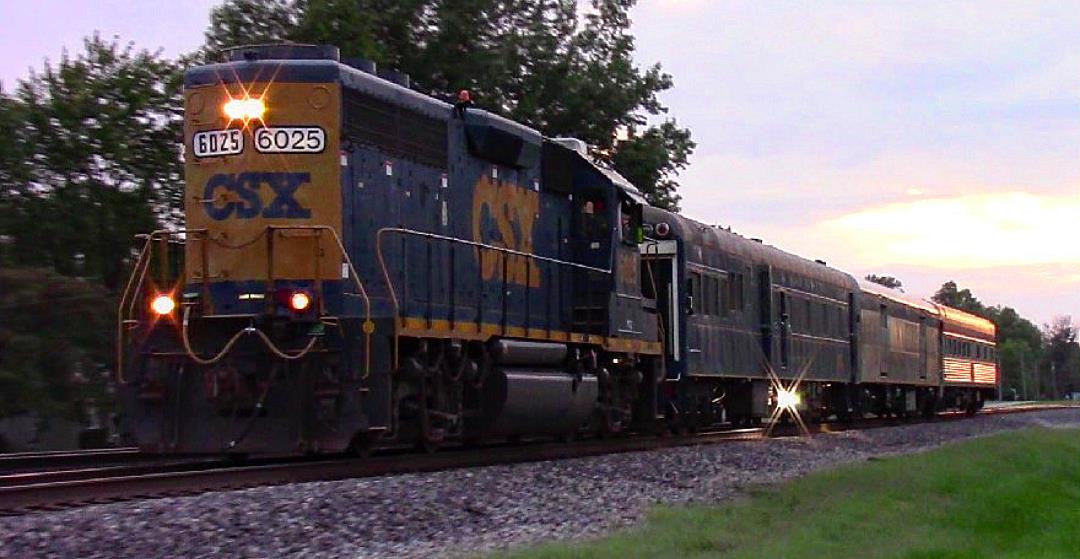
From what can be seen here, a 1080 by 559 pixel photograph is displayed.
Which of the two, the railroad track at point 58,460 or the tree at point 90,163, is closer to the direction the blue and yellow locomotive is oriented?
the railroad track

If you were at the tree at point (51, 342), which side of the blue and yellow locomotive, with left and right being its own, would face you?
right

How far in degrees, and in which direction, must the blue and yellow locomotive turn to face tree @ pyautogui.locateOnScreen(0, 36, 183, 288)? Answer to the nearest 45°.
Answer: approximately 90° to its right

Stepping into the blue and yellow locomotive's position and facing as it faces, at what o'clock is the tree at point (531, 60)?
The tree is roughly at 5 o'clock from the blue and yellow locomotive.

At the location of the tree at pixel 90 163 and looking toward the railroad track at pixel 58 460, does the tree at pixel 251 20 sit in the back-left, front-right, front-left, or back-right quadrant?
back-left

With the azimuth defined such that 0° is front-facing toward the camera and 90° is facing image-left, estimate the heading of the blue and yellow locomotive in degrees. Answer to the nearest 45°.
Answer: approximately 45°

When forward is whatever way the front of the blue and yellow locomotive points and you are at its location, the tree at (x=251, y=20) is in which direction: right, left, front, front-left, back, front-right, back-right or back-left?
back-right
